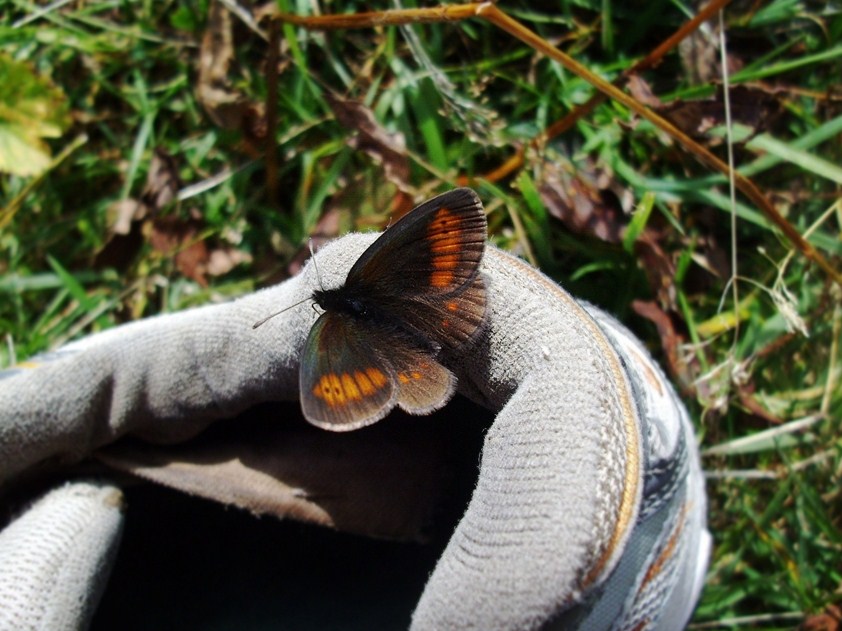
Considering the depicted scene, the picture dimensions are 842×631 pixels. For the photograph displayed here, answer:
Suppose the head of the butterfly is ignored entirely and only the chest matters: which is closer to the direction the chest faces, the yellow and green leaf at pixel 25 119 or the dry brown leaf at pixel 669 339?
the yellow and green leaf

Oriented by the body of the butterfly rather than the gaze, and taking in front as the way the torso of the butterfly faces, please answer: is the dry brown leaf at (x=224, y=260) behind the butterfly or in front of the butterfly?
in front

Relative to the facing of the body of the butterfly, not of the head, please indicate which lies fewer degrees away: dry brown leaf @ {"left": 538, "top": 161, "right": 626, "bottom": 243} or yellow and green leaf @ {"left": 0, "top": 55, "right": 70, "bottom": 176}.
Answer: the yellow and green leaf

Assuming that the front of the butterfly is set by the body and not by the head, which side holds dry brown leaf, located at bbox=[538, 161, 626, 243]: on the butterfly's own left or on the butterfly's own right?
on the butterfly's own right

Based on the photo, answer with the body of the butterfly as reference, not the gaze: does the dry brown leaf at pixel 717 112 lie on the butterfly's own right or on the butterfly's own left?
on the butterfly's own right

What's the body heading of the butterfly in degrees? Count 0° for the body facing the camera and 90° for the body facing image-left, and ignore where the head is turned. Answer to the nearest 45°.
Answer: approximately 135°

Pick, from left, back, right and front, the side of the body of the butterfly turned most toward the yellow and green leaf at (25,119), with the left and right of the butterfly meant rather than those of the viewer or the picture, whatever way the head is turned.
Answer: front
